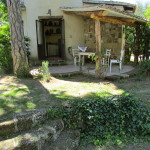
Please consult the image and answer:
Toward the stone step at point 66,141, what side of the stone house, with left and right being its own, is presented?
front

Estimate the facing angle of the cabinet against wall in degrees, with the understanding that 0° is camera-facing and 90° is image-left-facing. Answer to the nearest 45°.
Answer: approximately 0°

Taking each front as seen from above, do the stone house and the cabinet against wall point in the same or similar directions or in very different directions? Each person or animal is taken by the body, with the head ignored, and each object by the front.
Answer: same or similar directions

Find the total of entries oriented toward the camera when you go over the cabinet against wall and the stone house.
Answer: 2

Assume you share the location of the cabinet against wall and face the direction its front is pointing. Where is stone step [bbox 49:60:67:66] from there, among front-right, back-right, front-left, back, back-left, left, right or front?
front

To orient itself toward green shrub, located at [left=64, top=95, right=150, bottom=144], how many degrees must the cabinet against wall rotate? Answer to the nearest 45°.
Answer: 0° — it already faces it

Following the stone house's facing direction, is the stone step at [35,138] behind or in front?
in front

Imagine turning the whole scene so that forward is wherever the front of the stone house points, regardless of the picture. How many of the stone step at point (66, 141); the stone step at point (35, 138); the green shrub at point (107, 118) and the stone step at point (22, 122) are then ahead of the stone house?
4

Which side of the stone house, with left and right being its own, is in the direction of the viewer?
front

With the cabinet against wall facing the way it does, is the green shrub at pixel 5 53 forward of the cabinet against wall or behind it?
forward

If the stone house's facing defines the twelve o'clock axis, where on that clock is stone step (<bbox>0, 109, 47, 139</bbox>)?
The stone step is roughly at 12 o'clock from the stone house.
